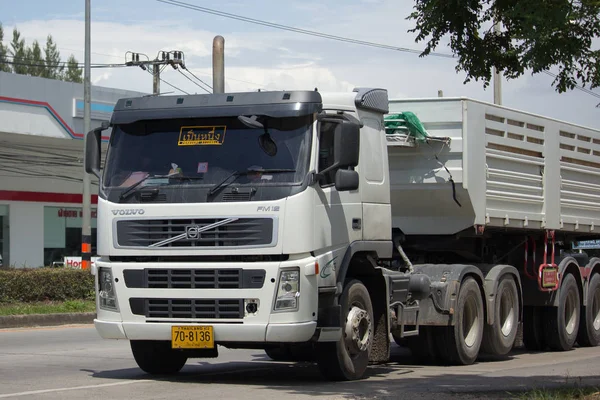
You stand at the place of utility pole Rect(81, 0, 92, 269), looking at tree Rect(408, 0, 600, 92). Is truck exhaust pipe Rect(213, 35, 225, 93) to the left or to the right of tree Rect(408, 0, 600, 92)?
left

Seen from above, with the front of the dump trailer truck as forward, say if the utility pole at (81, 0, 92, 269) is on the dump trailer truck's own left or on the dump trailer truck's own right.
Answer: on the dump trailer truck's own right

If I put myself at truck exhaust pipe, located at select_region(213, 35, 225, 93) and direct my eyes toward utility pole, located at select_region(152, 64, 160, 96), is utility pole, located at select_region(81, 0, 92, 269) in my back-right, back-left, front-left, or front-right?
front-left

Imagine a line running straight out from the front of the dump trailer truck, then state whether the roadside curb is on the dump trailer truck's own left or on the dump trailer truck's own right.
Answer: on the dump trailer truck's own right

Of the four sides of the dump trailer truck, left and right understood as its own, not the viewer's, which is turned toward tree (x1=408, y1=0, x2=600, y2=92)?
left

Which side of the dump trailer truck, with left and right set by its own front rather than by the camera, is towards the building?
right

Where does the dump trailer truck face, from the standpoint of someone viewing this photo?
facing the viewer and to the left of the viewer
